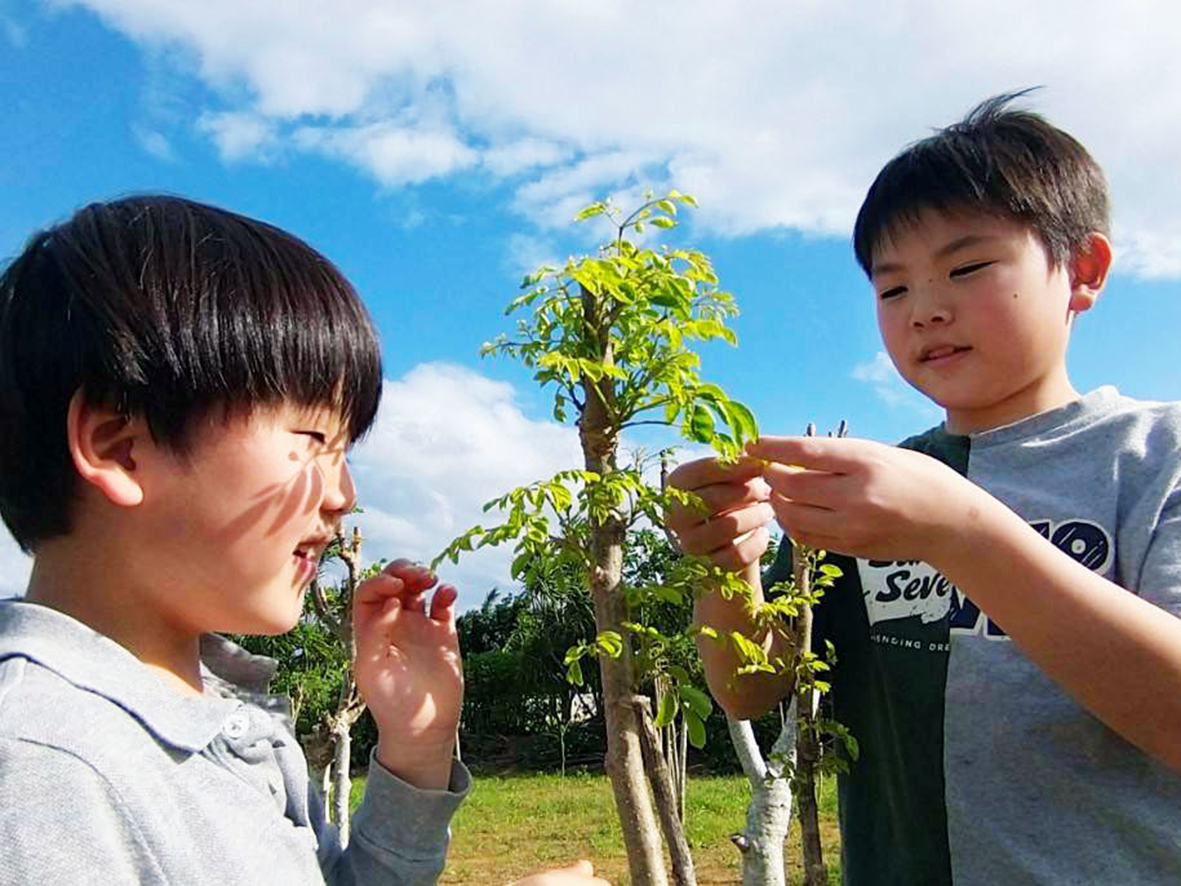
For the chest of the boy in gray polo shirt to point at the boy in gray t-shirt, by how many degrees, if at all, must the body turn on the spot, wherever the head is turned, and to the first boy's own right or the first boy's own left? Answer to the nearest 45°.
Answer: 0° — they already face them

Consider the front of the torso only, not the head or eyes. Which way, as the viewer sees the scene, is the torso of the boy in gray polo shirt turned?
to the viewer's right

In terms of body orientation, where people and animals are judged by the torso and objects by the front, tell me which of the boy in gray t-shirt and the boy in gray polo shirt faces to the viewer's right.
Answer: the boy in gray polo shirt

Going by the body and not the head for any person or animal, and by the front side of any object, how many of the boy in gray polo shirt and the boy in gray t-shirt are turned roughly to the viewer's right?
1

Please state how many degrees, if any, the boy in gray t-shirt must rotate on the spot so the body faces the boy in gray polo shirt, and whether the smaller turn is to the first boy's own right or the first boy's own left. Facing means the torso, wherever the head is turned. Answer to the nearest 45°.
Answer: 0° — they already face them

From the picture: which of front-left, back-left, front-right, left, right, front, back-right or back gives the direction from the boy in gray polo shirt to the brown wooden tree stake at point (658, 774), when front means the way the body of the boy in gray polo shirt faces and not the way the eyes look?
front-left

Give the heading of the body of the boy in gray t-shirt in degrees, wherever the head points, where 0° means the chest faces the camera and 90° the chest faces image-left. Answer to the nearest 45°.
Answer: approximately 45°

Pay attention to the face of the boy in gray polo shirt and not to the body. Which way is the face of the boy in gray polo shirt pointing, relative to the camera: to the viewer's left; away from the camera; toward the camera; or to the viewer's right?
to the viewer's right
